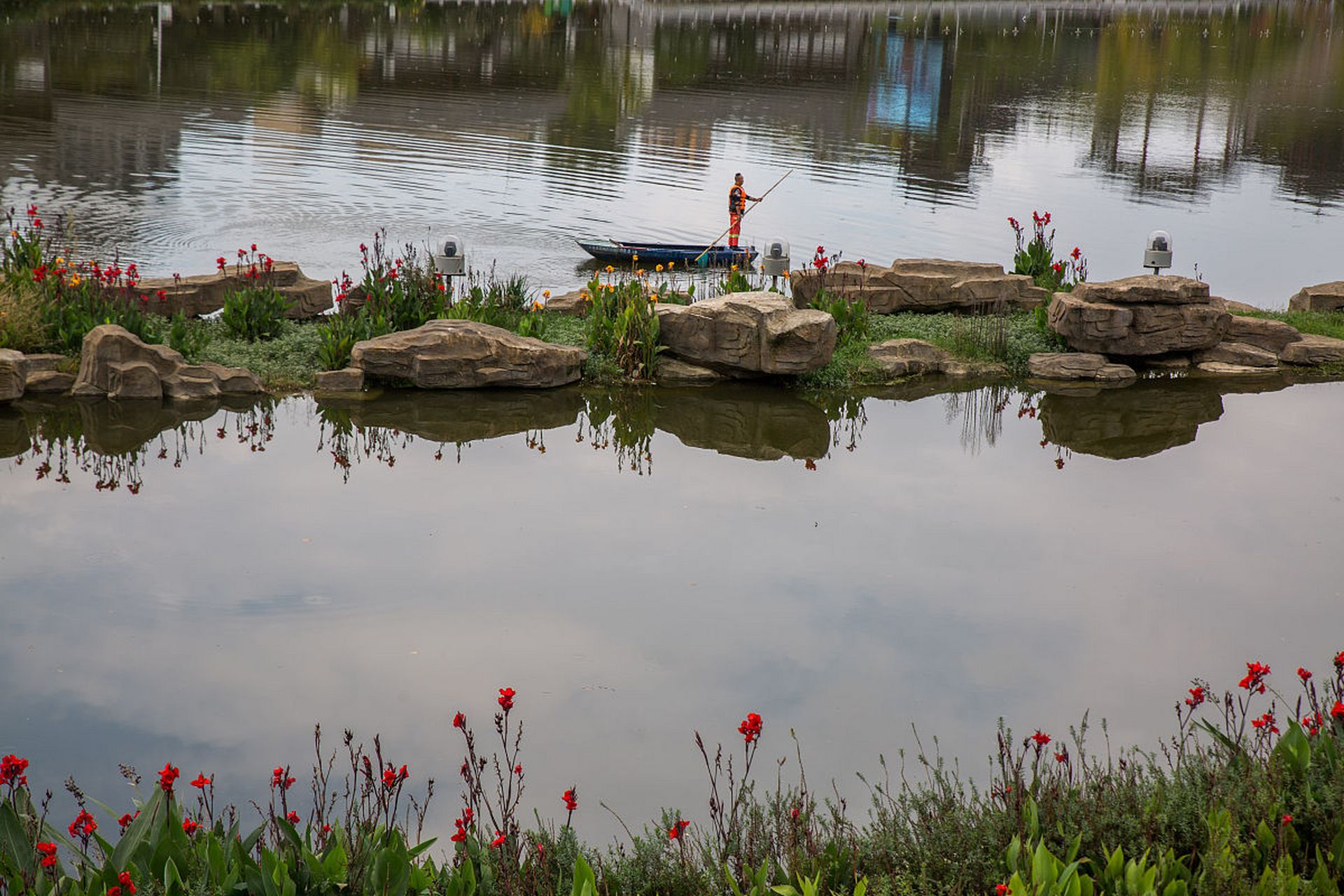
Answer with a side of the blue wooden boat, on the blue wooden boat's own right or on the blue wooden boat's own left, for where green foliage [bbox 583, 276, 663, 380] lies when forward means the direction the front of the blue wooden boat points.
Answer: on the blue wooden boat's own left

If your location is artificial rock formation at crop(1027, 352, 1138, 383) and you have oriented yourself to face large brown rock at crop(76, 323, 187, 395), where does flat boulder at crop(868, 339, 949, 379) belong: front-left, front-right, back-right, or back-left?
front-right

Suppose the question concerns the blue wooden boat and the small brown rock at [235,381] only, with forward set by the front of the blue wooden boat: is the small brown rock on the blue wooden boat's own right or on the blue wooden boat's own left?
on the blue wooden boat's own left

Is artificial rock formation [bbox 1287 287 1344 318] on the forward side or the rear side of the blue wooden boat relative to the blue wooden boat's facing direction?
on the rear side

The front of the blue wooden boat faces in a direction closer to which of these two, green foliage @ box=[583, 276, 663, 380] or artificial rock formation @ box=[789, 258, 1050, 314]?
the green foliage

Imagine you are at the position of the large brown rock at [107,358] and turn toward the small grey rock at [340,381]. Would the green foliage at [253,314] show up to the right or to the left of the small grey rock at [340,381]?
left

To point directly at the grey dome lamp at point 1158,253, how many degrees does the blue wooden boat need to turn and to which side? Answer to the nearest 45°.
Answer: approximately 135° to its left

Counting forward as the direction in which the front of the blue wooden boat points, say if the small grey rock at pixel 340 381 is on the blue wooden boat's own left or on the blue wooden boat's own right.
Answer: on the blue wooden boat's own left

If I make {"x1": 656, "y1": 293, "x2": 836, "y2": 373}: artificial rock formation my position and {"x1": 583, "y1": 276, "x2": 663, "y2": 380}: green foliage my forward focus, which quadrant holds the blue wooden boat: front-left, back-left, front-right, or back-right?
front-right

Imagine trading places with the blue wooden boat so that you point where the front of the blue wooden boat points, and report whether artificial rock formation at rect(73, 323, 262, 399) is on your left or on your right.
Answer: on your left

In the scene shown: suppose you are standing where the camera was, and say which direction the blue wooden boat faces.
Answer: facing to the left of the viewer

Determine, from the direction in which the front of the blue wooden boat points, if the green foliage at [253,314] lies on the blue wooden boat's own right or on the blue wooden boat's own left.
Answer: on the blue wooden boat's own left
